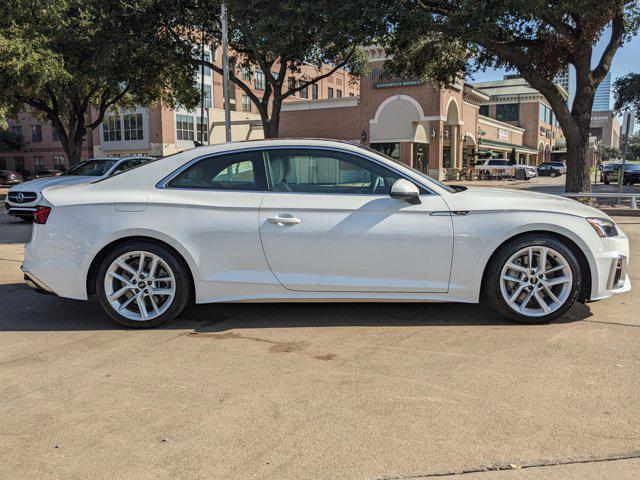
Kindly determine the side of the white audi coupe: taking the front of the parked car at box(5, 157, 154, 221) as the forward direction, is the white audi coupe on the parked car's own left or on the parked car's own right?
on the parked car's own left

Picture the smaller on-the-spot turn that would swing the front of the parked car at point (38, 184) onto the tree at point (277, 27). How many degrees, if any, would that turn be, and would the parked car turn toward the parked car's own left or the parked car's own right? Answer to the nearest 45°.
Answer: approximately 135° to the parked car's own left

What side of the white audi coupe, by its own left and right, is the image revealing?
right

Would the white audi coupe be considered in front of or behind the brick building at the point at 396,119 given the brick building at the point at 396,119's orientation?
in front

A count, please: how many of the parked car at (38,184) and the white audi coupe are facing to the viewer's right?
1

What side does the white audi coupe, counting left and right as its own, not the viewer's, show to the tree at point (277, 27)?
left

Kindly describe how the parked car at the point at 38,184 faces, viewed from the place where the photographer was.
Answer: facing the viewer and to the left of the viewer

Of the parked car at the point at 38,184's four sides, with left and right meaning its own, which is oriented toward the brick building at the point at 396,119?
back

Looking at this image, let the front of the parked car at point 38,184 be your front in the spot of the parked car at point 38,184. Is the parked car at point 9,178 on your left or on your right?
on your right

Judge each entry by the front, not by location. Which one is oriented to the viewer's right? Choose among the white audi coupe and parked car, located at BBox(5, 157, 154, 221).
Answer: the white audi coupe

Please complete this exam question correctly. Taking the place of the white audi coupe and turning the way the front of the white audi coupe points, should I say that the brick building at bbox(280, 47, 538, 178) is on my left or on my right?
on my left
